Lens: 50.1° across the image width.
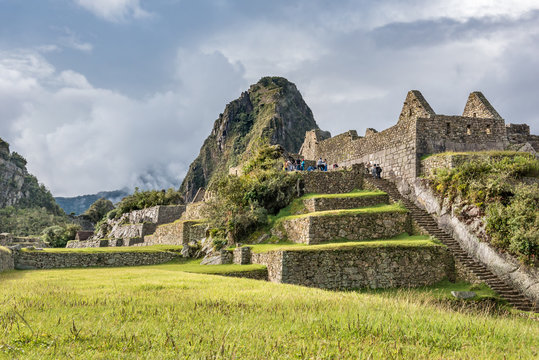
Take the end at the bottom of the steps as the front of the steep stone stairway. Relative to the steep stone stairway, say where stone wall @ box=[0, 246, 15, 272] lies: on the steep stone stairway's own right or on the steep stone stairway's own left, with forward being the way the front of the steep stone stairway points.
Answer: on the steep stone stairway's own right

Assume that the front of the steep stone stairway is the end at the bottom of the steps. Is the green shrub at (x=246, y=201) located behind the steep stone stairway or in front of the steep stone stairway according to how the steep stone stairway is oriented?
behind

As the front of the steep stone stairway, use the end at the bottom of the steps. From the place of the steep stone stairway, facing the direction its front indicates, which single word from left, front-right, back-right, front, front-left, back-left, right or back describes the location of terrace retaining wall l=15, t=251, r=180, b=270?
back-right

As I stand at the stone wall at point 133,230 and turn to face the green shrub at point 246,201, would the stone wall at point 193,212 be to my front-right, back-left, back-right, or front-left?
front-left

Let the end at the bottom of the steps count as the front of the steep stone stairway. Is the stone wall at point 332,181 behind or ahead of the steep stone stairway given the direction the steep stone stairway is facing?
behind

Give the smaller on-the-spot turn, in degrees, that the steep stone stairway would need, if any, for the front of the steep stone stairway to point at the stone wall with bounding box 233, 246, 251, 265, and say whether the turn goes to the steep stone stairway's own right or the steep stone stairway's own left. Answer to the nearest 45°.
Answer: approximately 135° to the steep stone stairway's own right

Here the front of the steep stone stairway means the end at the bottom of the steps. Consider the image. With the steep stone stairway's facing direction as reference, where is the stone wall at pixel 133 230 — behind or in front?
behind
